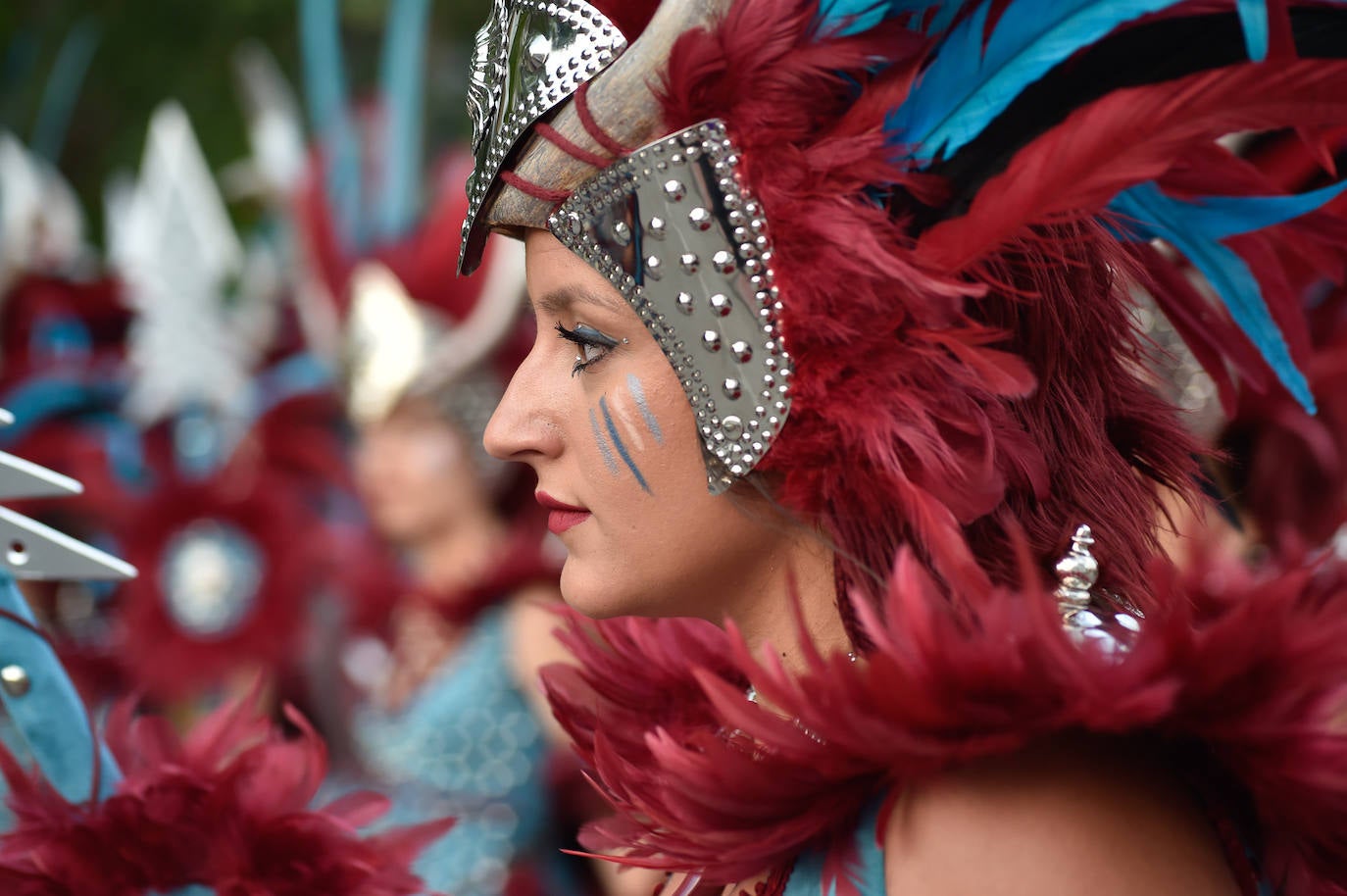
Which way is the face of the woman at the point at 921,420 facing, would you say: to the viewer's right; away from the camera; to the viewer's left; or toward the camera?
to the viewer's left

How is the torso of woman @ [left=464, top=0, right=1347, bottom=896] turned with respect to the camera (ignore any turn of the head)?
to the viewer's left
